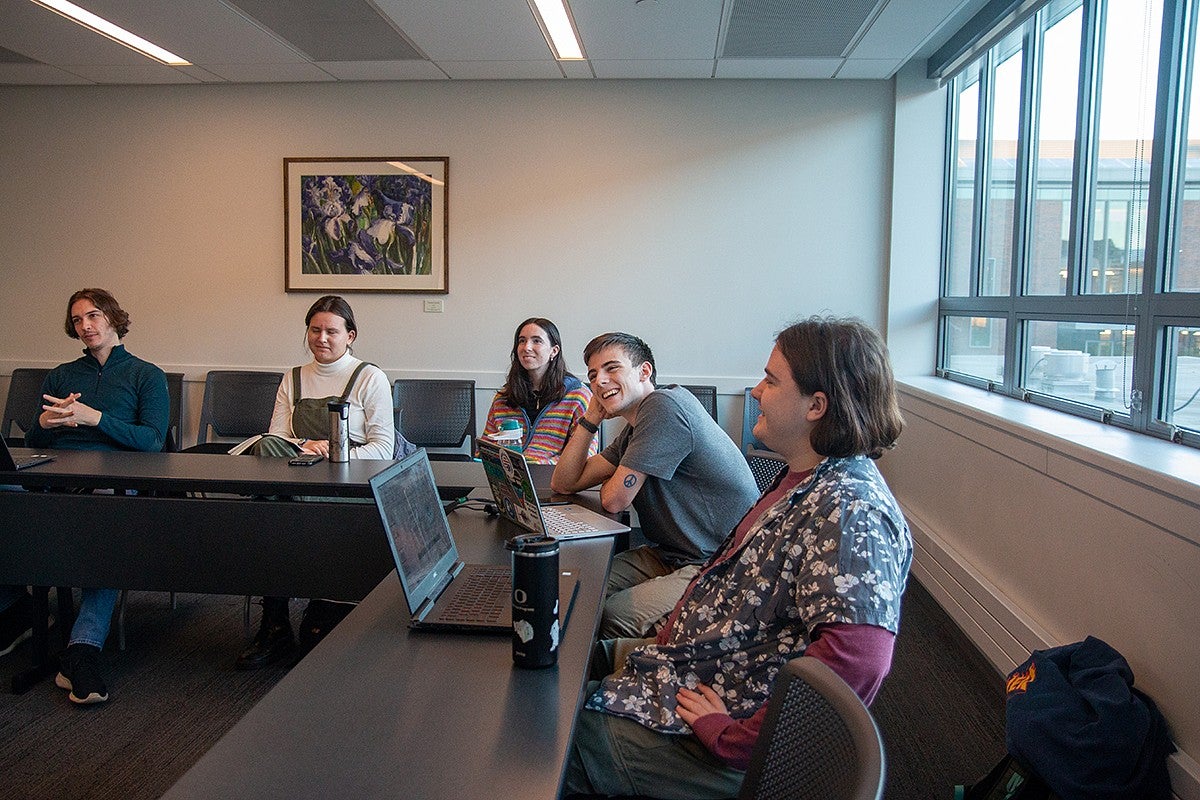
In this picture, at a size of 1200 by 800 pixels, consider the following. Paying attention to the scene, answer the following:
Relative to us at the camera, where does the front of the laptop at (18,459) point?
facing away from the viewer and to the right of the viewer

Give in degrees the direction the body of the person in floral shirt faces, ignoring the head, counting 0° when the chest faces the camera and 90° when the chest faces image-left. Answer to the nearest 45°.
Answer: approximately 90°

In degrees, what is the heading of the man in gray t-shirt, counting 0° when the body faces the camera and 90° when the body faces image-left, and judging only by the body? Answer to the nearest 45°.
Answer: approximately 90°

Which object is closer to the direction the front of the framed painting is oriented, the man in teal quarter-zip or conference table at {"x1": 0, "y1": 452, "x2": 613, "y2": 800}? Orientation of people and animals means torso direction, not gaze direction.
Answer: the conference table

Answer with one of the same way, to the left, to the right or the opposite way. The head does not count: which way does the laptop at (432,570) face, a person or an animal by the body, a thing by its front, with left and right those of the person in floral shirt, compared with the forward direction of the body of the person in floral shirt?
the opposite way

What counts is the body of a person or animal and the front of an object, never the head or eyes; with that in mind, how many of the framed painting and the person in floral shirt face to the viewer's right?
0

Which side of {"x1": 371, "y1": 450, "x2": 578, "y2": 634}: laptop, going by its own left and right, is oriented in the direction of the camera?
right

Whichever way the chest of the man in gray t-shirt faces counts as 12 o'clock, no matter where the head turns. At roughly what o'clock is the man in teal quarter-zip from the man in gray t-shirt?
The man in teal quarter-zip is roughly at 1 o'clock from the man in gray t-shirt.

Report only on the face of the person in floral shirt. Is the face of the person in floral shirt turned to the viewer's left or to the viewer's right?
to the viewer's left

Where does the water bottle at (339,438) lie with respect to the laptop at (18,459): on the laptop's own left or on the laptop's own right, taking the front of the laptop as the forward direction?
on the laptop's own right

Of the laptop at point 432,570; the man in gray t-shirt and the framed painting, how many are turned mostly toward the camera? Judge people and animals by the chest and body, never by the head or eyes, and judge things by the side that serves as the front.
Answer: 1

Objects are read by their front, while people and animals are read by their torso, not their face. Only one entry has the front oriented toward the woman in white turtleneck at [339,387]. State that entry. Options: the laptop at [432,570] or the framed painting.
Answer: the framed painting

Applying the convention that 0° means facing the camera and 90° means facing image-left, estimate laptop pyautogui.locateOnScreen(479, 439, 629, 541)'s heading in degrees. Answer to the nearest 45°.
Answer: approximately 225°

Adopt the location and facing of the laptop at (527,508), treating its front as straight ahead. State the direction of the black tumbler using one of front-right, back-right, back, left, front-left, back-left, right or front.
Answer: back-right
